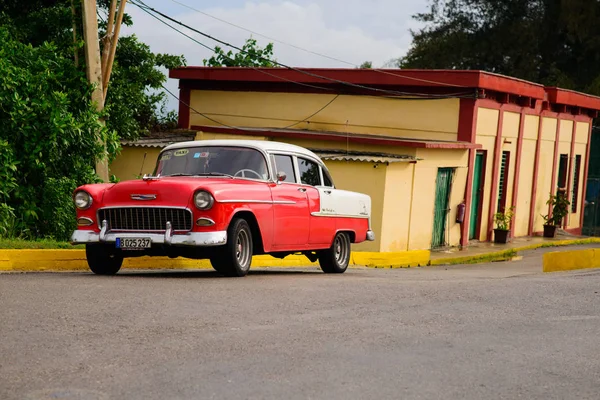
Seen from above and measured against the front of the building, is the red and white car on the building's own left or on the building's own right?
on the building's own right

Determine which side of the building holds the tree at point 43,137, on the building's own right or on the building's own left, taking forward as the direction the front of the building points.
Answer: on the building's own right

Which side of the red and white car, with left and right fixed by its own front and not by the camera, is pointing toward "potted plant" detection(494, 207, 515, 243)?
back

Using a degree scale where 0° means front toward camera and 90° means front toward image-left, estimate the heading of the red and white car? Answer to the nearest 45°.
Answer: approximately 45°

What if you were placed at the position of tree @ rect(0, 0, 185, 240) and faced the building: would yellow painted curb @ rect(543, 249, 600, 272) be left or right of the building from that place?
right

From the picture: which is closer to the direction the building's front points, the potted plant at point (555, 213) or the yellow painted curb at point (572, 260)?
the yellow painted curb

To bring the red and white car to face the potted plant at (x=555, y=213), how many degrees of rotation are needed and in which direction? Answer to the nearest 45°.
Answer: approximately 180°

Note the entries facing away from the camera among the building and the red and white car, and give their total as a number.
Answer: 0
